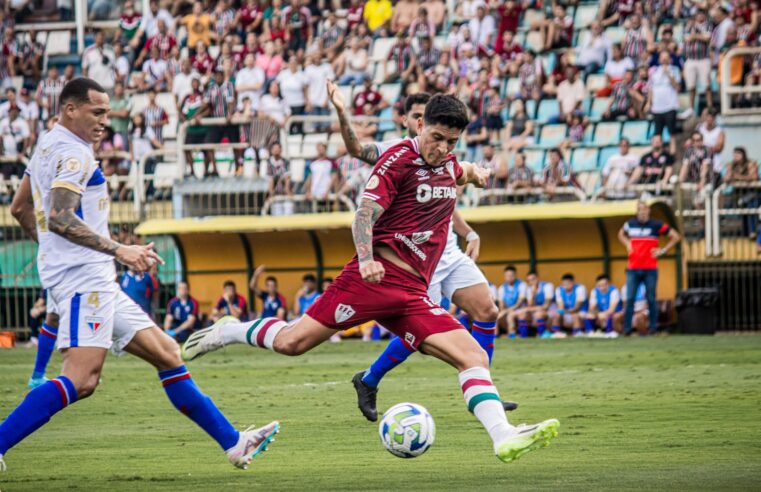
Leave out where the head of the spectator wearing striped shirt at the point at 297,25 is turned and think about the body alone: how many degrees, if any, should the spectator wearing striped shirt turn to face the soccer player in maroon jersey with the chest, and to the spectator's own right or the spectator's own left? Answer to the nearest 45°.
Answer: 0° — they already face them

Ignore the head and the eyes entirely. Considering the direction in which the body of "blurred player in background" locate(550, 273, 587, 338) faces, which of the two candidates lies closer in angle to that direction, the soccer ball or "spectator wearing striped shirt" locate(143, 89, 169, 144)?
the soccer ball

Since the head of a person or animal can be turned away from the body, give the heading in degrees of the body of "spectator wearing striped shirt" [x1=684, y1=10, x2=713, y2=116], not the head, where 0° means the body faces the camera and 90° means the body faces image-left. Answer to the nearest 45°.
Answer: approximately 0°

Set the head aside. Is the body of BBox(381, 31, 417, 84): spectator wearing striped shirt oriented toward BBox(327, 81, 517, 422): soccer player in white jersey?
yes

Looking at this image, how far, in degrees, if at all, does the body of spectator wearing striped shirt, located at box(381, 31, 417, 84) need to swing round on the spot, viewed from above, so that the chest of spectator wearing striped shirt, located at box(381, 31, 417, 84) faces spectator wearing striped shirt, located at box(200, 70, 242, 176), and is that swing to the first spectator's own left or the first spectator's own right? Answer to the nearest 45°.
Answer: approximately 90° to the first spectator's own right

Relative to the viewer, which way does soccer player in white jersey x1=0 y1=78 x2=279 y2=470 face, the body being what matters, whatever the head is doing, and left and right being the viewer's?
facing to the right of the viewer

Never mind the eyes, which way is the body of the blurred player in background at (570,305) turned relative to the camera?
toward the camera

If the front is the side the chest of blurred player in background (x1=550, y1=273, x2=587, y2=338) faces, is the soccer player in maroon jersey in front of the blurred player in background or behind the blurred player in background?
in front

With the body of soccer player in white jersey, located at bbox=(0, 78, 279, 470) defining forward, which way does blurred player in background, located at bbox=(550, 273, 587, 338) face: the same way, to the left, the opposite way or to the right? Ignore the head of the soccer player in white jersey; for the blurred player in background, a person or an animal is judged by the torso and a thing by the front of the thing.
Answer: to the right

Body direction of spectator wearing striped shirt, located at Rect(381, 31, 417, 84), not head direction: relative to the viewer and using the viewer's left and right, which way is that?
facing the viewer

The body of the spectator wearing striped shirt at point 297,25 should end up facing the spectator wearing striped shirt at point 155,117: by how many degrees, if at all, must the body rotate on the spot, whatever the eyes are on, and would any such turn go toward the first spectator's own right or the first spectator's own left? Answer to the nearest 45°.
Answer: approximately 45° to the first spectator's own right

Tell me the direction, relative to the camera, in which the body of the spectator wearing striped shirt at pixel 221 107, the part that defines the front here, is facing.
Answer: toward the camera

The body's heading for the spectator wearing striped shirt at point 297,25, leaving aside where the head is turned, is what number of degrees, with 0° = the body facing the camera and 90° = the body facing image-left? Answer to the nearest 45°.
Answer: approximately 0°

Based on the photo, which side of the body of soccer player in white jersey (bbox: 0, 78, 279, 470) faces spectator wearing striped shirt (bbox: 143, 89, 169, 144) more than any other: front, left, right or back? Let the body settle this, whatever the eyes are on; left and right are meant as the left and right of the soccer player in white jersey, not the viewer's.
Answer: left

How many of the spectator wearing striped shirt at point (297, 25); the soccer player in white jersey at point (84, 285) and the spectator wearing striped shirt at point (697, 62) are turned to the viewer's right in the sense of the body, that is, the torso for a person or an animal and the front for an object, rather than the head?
1
